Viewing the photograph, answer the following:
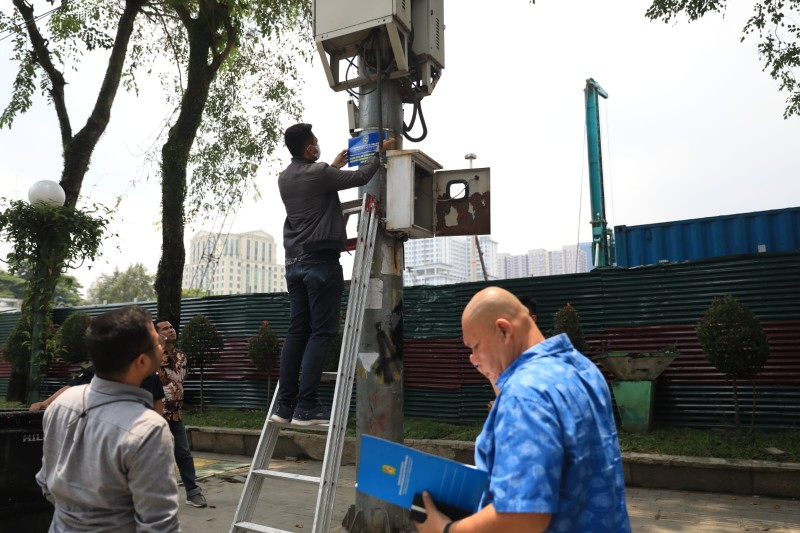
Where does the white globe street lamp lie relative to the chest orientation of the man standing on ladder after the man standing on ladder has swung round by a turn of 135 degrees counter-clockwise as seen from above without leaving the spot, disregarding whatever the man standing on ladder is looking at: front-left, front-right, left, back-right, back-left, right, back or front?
front-right

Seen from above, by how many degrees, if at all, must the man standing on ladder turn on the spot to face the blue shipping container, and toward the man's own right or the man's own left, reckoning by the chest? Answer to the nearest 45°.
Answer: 0° — they already face it

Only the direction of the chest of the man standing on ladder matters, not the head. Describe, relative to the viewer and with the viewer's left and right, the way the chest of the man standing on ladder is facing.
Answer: facing away from the viewer and to the right of the viewer

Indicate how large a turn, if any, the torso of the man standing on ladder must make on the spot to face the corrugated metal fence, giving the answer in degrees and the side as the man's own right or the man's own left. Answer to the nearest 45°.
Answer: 0° — they already face it

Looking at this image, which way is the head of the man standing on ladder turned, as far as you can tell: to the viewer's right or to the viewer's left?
to the viewer's right

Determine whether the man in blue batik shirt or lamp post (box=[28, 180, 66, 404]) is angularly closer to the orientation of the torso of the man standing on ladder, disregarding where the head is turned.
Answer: the lamp post

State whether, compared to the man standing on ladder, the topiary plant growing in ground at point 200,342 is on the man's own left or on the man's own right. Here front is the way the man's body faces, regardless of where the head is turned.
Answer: on the man's own left

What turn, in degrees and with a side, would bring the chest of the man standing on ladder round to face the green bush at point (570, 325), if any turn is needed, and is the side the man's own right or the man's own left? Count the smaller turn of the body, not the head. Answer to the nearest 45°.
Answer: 0° — they already face it

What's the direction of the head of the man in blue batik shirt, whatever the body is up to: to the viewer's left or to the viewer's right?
to the viewer's left

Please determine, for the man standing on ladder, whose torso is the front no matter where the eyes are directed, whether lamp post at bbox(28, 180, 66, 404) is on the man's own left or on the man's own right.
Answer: on the man's own left

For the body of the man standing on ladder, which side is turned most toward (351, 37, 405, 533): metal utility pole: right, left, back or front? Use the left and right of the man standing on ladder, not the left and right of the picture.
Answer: front

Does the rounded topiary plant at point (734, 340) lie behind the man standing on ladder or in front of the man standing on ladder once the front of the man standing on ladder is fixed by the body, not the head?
in front

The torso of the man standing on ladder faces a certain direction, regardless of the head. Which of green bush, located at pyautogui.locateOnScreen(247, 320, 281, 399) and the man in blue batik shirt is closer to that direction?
the green bush
